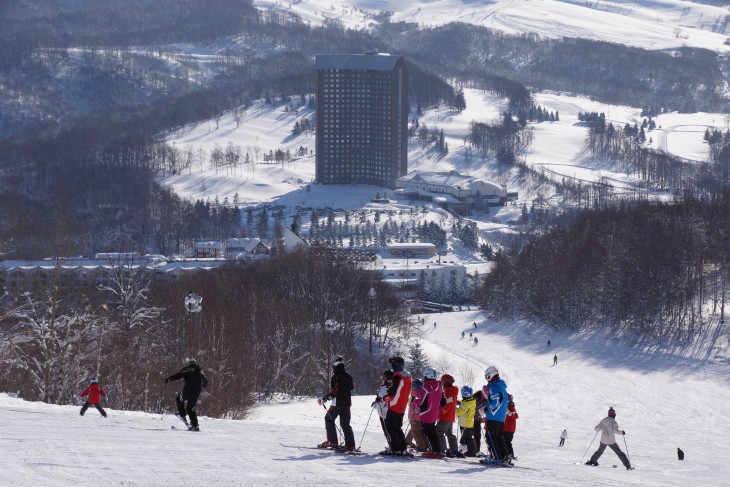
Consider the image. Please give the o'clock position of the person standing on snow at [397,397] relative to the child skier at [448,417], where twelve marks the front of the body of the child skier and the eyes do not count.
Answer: The person standing on snow is roughly at 10 o'clock from the child skier.

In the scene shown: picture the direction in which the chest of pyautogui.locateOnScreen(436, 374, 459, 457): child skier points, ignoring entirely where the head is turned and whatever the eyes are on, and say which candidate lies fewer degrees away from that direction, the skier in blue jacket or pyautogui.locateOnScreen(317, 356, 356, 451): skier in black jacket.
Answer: the skier in black jacket

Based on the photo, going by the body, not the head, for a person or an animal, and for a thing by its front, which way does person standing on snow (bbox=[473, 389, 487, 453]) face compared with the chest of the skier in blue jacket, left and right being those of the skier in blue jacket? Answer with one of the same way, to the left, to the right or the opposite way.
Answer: the same way

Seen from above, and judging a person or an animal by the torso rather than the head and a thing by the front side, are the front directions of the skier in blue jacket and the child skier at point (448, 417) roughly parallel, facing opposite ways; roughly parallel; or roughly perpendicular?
roughly parallel

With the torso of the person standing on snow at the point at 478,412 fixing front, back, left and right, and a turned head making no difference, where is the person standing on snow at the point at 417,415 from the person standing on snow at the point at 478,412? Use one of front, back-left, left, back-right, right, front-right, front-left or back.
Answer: front-left

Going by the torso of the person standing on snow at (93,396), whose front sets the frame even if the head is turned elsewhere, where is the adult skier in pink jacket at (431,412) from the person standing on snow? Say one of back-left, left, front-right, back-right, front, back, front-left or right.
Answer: back-right
